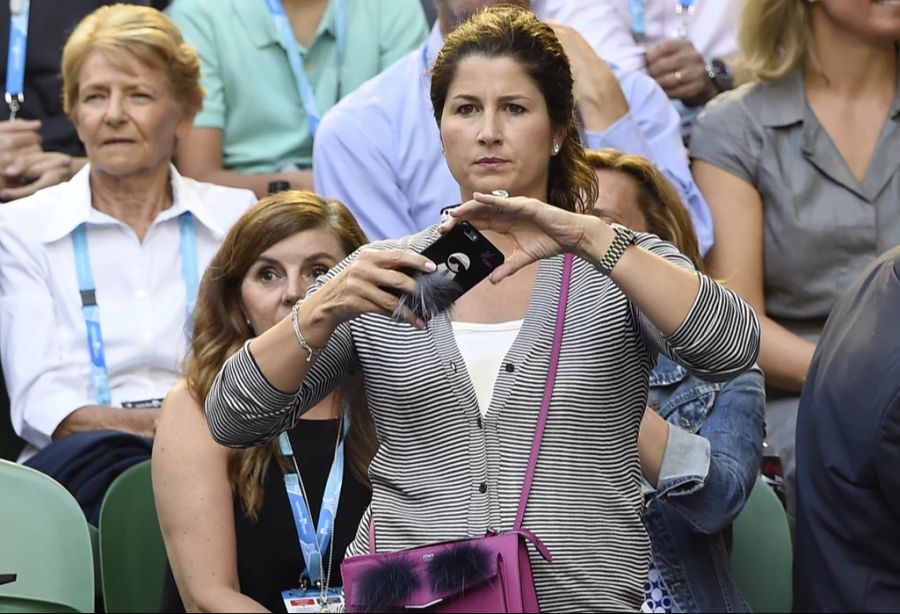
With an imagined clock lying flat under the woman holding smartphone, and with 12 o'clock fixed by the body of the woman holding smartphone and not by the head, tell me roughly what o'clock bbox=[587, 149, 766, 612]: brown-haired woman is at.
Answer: The brown-haired woman is roughly at 7 o'clock from the woman holding smartphone.

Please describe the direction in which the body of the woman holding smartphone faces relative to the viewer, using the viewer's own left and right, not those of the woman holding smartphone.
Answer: facing the viewer

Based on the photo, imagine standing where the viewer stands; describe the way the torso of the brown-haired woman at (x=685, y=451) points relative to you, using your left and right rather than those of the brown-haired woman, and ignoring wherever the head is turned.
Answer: facing the viewer and to the left of the viewer

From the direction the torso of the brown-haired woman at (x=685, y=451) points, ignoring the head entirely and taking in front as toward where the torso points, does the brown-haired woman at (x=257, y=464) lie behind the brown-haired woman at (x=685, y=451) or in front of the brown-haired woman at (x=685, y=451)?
in front

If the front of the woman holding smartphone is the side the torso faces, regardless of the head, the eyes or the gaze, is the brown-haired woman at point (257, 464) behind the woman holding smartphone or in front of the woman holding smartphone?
behind

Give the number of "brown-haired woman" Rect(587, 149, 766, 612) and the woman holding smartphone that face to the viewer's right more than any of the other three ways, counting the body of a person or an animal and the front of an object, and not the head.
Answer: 0
